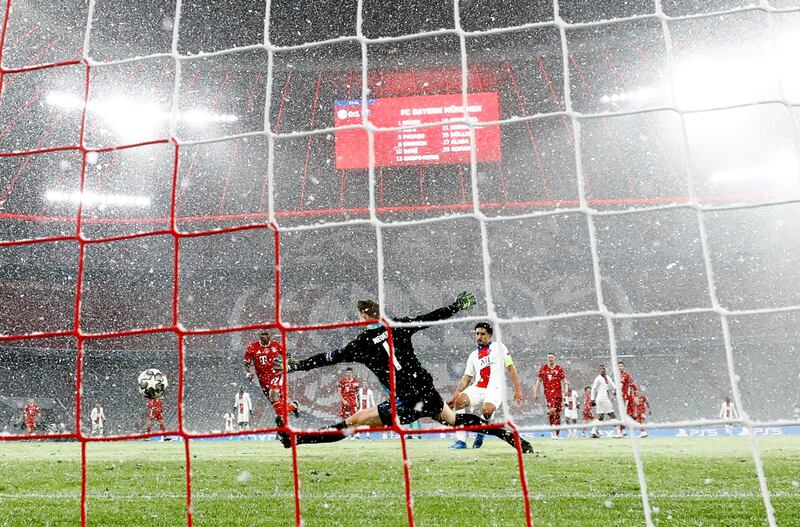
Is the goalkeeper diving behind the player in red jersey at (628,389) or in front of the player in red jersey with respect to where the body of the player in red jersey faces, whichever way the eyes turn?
in front

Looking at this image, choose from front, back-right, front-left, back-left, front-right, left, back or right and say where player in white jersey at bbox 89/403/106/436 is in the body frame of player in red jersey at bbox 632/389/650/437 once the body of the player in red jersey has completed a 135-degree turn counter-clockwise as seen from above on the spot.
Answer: back

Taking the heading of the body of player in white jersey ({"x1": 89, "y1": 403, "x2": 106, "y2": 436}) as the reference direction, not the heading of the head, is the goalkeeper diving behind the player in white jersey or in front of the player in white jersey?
in front

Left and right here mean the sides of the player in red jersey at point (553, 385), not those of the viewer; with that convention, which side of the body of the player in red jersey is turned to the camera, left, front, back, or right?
front

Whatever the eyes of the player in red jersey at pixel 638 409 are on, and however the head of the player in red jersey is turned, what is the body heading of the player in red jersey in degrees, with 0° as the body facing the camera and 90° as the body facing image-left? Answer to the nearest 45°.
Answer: approximately 45°

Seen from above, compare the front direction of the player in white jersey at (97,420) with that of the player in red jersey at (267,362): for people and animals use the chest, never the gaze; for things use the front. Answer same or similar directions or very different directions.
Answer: same or similar directions

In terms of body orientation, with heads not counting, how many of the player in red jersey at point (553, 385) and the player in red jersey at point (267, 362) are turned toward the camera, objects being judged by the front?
2

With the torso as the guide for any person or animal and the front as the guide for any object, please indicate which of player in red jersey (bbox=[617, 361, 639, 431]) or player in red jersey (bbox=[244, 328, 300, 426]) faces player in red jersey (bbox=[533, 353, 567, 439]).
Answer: player in red jersey (bbox=[617, 361, 639, 431])

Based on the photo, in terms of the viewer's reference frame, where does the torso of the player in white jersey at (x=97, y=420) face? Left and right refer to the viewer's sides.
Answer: facing the viewer

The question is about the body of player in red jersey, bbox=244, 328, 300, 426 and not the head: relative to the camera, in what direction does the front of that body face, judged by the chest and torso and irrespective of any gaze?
toward the camera

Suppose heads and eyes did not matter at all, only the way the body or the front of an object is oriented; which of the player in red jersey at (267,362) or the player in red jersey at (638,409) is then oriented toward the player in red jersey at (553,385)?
the player in red jersey at (638,409)

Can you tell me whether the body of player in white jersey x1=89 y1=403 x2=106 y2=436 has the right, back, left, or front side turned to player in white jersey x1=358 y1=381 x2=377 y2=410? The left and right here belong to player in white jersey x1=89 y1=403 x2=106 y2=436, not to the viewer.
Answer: left

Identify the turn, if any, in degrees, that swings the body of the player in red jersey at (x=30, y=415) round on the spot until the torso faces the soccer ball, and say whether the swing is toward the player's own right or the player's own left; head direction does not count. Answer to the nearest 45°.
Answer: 0° — they already face it

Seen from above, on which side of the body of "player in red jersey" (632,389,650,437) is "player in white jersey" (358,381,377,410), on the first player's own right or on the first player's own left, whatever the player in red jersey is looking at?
on the first player's own right
